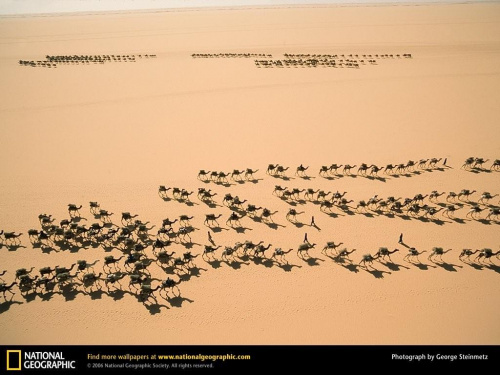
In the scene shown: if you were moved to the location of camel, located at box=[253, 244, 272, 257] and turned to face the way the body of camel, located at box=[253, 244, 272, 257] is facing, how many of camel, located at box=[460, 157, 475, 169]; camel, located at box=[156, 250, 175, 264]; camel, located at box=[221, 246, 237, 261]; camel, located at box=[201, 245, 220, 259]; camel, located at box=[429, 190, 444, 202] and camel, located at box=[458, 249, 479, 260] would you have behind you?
3

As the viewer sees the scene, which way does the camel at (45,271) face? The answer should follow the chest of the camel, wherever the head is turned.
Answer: to the viewer's right

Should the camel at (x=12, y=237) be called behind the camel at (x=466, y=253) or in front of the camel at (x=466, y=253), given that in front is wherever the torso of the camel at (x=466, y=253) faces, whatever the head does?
behind

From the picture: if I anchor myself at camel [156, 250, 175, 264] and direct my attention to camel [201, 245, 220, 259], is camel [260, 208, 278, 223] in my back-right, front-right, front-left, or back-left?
front-left

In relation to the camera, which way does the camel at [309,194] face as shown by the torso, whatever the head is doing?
to the viewer's right

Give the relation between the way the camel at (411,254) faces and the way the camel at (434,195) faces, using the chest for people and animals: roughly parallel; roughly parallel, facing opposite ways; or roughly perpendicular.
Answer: roughly parallel

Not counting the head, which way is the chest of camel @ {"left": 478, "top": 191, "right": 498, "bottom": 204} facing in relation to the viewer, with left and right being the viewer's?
facing to the right of the viewer

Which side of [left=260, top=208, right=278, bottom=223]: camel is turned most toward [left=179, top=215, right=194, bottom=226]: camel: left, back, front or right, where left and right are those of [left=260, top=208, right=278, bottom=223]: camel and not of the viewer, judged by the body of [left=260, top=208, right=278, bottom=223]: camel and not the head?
back
